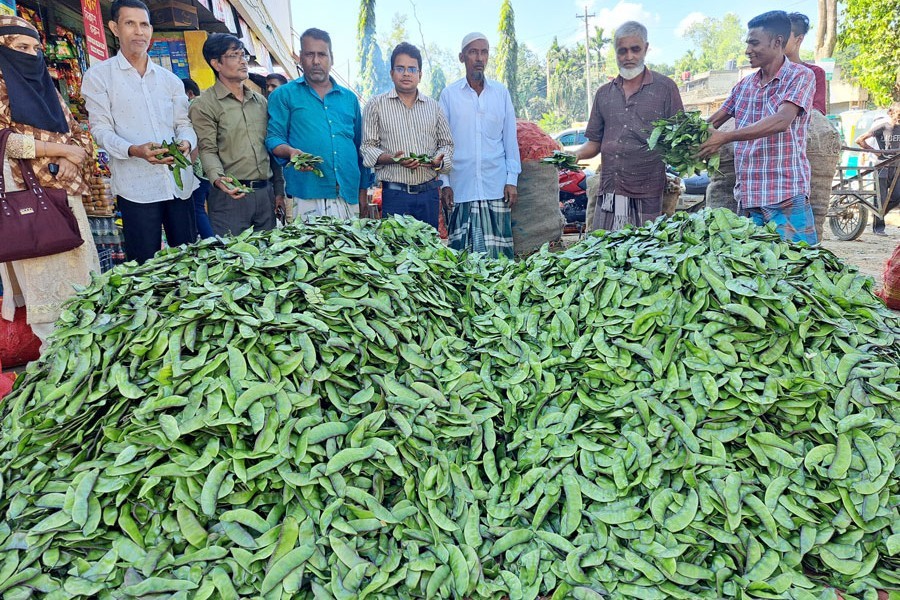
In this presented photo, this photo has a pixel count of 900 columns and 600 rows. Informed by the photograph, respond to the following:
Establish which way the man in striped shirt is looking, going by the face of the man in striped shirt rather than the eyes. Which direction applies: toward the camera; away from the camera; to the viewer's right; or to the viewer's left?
toward the camera

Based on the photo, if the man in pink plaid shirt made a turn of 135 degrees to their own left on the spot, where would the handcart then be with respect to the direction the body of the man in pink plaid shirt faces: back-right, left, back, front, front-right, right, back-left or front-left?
left

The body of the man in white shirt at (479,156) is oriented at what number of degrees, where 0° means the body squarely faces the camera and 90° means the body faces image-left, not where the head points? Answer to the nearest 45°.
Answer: approximately 0°

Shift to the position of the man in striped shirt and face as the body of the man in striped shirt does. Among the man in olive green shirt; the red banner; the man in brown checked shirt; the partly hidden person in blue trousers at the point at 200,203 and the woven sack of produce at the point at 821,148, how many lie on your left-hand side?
2

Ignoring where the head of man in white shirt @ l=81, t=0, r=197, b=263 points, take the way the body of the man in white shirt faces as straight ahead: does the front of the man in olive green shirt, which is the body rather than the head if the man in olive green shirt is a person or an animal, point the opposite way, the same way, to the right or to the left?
the same way

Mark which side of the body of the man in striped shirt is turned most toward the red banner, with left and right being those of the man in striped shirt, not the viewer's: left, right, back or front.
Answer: right

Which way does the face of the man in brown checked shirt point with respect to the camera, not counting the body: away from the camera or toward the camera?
toward the camera

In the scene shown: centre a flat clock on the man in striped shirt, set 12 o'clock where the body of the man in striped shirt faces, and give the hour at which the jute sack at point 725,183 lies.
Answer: The jute sack is roughly at 9 o'clock from the man in striped shirt.

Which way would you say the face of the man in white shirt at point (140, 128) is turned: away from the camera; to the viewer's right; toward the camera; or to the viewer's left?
toward the camera

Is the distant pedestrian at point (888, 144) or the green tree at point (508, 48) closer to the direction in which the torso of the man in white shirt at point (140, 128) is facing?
the distant pedestrian

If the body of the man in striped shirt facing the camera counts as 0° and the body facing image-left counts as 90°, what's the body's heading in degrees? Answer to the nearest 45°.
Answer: approximately 0°

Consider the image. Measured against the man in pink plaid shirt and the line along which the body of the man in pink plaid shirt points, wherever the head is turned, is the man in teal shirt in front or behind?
in front

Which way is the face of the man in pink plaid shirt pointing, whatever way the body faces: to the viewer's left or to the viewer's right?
to the viewer's left

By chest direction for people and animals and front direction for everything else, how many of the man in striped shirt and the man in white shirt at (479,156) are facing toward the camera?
2

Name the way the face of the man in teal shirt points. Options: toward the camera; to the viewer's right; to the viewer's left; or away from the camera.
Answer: toward the camera

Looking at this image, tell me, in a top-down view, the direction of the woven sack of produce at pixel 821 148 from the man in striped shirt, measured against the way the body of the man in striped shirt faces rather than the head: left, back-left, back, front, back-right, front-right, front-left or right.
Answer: left

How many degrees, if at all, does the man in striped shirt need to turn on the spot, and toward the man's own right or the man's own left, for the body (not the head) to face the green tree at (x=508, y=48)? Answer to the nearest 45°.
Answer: approximately 180°

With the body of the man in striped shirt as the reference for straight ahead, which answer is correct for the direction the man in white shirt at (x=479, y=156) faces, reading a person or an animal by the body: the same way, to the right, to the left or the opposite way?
the same way
